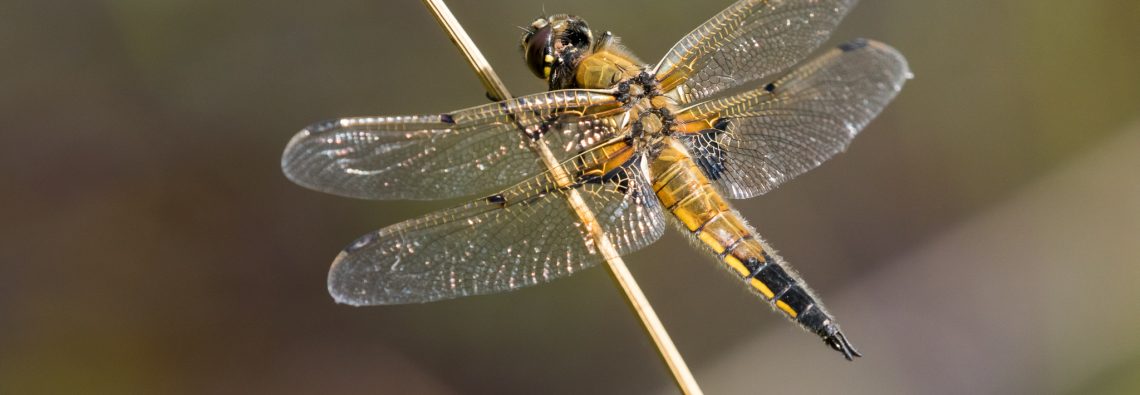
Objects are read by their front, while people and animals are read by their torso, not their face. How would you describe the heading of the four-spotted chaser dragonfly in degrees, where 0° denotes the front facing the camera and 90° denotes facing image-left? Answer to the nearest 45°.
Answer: approximately 135°
